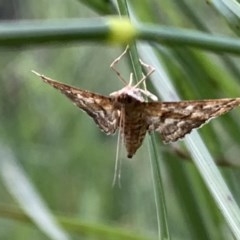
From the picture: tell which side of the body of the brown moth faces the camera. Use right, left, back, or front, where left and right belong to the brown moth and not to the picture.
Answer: back
